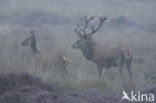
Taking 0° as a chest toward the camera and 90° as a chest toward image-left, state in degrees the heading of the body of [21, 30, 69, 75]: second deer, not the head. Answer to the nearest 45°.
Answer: approximately 90°
